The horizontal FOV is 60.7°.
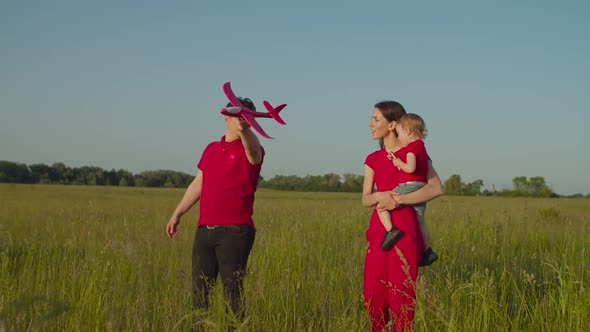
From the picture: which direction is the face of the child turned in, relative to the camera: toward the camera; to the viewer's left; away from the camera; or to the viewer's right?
to the viewer's left

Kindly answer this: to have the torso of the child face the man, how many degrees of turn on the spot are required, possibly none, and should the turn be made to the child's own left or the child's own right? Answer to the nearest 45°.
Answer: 0° — they already face them

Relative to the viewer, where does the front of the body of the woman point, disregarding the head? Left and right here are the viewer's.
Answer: facing the viewer and to the left of the viewer

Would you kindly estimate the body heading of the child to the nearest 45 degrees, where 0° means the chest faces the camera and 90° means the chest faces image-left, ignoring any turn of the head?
approximately 90°

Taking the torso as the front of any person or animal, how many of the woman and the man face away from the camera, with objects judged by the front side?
0

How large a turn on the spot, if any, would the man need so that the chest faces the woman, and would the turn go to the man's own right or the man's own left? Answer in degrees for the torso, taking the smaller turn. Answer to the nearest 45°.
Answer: approximately 135° to the man's own left

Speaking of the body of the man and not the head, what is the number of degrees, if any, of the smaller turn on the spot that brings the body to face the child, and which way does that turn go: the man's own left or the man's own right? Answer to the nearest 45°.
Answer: approximately 135° to the man's own left

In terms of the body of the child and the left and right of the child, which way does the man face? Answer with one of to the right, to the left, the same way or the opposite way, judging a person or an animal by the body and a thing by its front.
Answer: to the left

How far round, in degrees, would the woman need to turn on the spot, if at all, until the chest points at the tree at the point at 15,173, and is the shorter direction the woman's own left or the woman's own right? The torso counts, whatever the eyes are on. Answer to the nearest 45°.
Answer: approximately 90° to the woman's own right

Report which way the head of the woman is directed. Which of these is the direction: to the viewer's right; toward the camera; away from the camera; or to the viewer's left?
to the viewer's left
